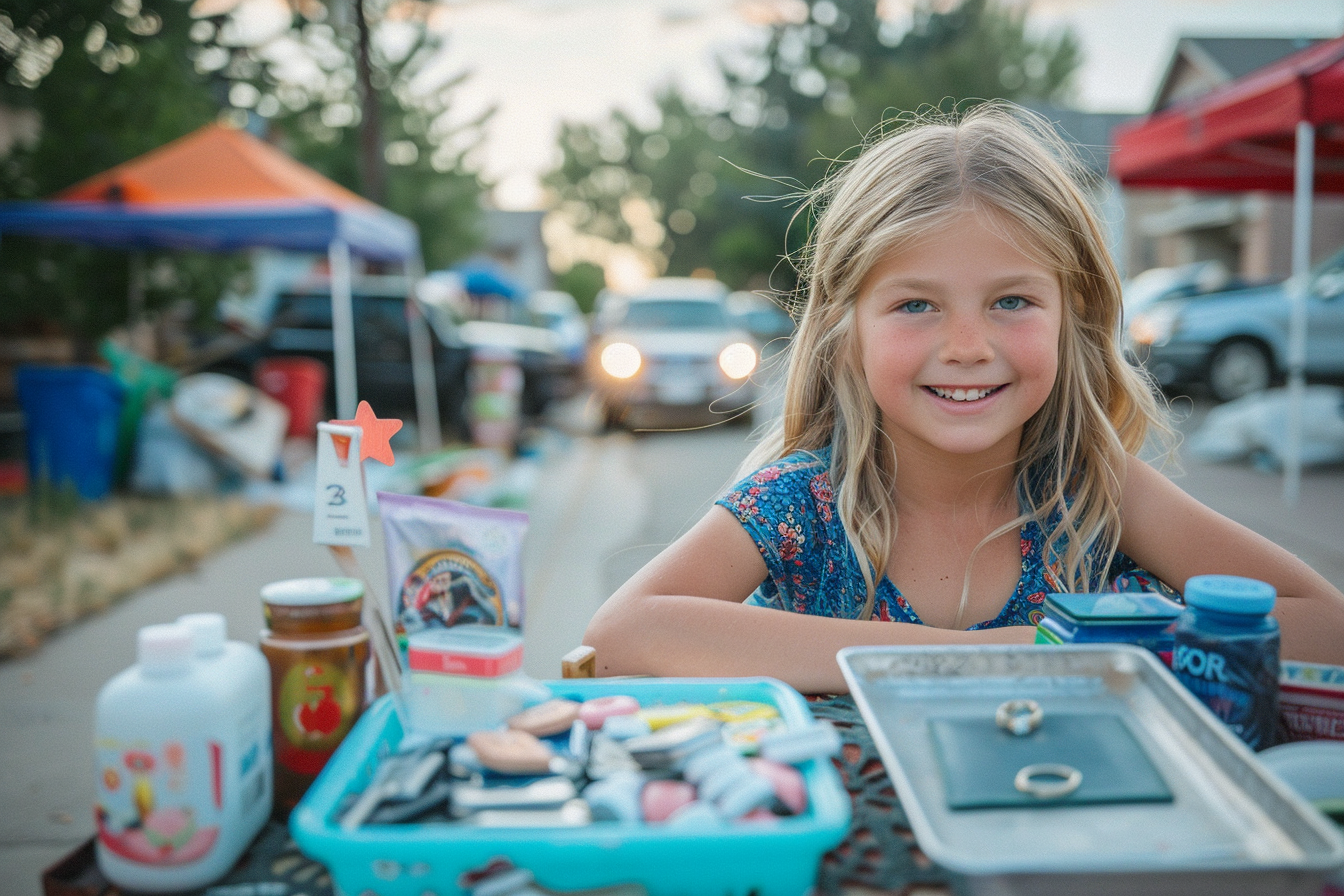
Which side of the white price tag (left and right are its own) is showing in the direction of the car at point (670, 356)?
back

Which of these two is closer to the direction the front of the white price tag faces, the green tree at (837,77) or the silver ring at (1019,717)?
the silver ring

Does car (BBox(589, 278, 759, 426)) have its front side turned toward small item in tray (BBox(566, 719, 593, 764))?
yes

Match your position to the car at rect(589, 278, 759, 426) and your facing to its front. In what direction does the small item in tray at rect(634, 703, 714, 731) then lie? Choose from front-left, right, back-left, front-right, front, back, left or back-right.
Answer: front

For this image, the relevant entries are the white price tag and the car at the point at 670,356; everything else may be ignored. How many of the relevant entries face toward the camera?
2

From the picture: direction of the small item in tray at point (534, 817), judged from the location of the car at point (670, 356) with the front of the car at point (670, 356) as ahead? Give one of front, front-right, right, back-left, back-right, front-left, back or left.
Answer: front

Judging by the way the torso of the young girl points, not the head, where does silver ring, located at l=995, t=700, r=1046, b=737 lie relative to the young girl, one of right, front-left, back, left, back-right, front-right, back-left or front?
front

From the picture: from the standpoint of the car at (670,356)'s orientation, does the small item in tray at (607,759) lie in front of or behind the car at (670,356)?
in front

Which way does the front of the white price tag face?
toward the camera

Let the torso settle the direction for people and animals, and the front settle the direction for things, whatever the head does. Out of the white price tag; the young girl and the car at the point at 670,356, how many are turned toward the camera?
3

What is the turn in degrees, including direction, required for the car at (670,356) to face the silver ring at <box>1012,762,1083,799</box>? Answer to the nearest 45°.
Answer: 0° — it already faces it

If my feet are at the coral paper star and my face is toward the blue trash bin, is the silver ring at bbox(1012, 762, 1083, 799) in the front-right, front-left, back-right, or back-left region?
back-right

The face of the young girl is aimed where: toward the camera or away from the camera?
toward the camera

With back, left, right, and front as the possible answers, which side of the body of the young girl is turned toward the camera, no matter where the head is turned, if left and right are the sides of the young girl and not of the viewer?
front
